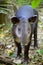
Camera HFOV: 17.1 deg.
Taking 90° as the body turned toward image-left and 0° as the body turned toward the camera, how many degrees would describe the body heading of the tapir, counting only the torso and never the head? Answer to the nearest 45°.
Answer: approximately 0°
